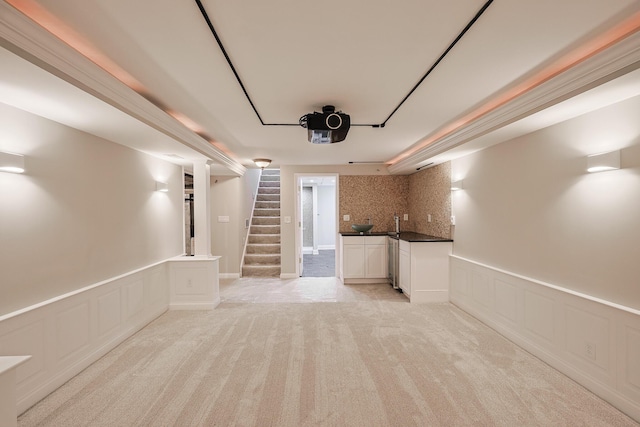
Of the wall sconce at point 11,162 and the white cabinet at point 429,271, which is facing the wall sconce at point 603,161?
the wall sconce at point 11,162

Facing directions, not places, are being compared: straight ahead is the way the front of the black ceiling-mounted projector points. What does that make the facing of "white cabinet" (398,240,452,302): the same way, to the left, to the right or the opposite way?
to the right

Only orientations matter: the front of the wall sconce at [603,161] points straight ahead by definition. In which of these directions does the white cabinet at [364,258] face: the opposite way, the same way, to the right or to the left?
to the left

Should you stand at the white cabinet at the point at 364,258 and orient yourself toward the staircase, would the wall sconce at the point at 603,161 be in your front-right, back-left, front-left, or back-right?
back-left

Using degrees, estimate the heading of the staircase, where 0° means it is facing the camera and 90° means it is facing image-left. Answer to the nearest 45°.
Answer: approximately 0°

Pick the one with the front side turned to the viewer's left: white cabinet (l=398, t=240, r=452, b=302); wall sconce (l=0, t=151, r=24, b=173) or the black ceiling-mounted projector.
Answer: the white cabinet

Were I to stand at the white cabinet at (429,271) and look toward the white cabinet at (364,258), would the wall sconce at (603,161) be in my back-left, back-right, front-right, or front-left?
back-left

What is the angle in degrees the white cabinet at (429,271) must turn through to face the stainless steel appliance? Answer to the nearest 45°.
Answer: approximately 45° to its right

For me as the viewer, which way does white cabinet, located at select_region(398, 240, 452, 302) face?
facing to the left of the viewer

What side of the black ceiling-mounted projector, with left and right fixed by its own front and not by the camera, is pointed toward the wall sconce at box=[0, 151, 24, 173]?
right

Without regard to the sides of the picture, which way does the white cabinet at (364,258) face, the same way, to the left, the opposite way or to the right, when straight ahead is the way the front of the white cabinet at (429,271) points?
to the left

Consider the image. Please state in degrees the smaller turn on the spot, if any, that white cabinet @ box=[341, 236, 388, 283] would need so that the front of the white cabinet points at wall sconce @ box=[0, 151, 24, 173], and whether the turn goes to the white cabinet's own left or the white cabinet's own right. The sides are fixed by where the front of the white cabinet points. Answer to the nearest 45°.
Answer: approximately 45° to the white cabinet's own right

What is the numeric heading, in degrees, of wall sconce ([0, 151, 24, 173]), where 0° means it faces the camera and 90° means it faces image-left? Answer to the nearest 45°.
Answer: approximately 315°

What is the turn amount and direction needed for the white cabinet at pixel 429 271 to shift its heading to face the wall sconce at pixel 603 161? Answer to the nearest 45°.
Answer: approximately 135° to its left
